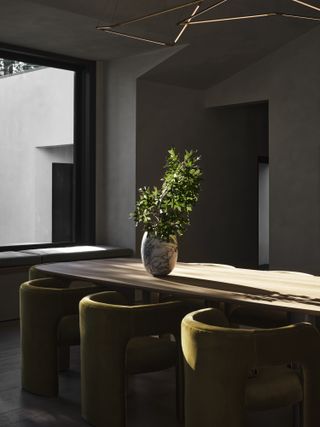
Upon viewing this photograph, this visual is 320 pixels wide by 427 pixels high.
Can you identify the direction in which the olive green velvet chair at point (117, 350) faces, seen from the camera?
facing away from the viewer and to the right of the viewer

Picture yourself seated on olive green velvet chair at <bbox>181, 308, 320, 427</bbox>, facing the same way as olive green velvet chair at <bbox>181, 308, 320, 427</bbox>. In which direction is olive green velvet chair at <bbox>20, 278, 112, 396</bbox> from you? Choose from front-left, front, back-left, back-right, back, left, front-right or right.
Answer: left

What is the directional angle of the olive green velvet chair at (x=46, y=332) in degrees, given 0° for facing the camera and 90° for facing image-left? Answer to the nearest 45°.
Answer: approximately 225°

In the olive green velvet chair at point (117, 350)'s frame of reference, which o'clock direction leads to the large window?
The large window is roughly at 10 o'clock from the olive green velvet chair.

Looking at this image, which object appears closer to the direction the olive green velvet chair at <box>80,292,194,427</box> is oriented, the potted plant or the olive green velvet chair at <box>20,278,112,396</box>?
the potted plant

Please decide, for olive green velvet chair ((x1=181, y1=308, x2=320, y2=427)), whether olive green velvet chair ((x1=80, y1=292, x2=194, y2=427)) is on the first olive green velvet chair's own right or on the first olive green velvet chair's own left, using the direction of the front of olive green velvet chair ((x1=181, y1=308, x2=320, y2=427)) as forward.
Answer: on the first olive green velvet chair's own left

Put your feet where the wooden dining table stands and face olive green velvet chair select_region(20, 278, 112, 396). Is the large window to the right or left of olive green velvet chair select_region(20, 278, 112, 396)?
right

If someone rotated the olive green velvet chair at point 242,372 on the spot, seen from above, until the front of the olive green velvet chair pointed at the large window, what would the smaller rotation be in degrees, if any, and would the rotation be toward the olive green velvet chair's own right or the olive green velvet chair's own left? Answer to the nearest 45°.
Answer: approximately 90° to the olive green velvet chair's own left

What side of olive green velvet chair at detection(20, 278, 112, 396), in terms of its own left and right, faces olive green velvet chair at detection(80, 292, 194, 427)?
right
